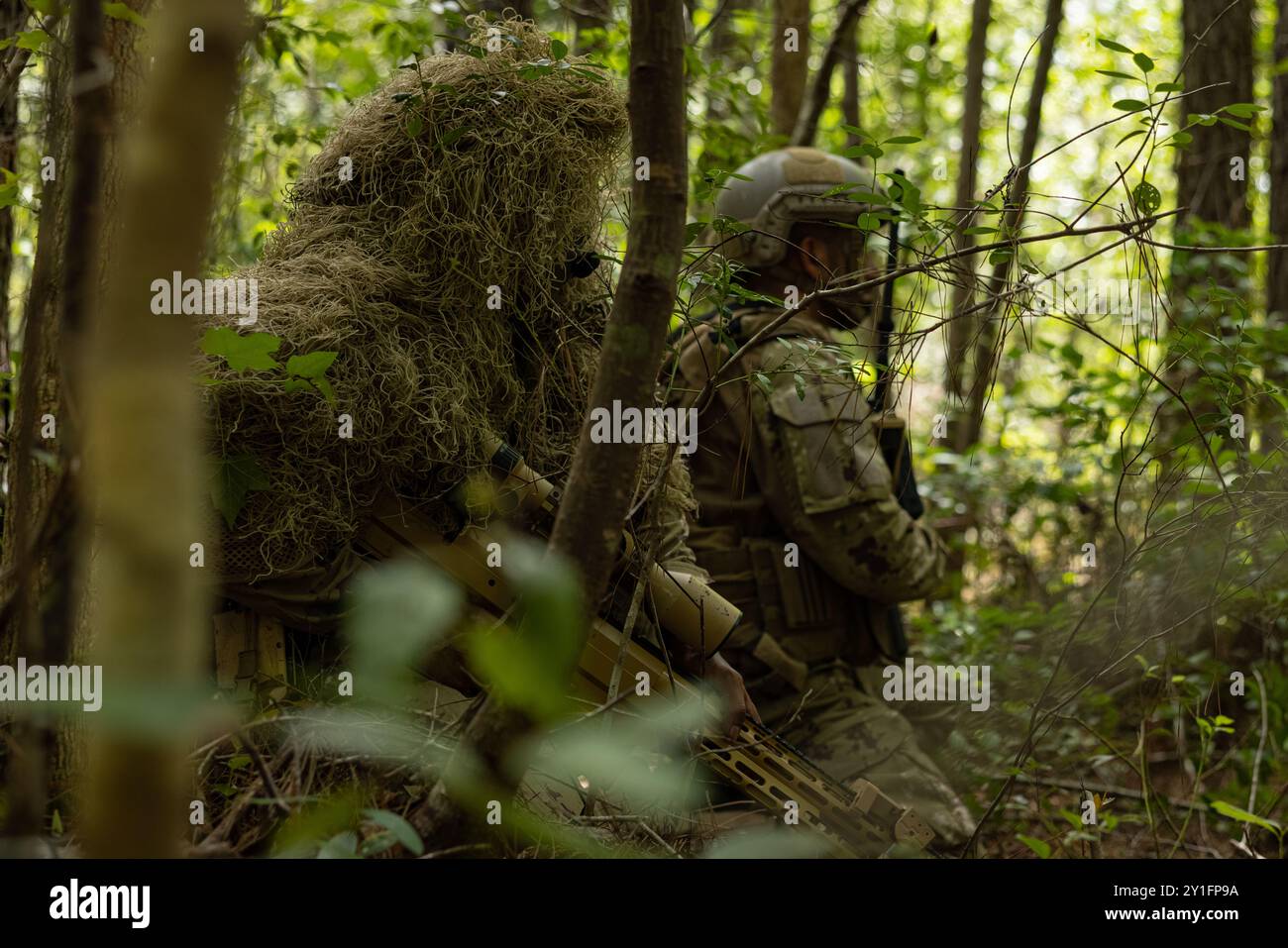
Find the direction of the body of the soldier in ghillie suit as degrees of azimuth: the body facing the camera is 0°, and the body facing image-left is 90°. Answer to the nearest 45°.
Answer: approximately 270°

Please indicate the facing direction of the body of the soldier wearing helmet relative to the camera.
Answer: to the viewer's right

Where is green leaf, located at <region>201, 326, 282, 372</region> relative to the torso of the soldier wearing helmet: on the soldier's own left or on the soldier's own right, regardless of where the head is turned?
on the soldier's own right

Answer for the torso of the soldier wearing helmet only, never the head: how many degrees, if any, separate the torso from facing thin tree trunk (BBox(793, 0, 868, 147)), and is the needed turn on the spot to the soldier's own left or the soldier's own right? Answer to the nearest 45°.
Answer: approximately 90° to the soldier's own left

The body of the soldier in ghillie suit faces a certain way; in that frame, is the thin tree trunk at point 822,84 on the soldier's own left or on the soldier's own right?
on the soldier's own left

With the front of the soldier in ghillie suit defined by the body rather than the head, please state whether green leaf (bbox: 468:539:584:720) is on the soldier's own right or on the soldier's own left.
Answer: on the soldier's own right

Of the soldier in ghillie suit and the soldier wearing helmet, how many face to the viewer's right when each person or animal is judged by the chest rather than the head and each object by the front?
2

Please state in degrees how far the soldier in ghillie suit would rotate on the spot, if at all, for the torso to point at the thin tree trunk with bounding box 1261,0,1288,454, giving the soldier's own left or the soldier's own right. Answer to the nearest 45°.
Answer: approximately 45° to the soldier's own left
